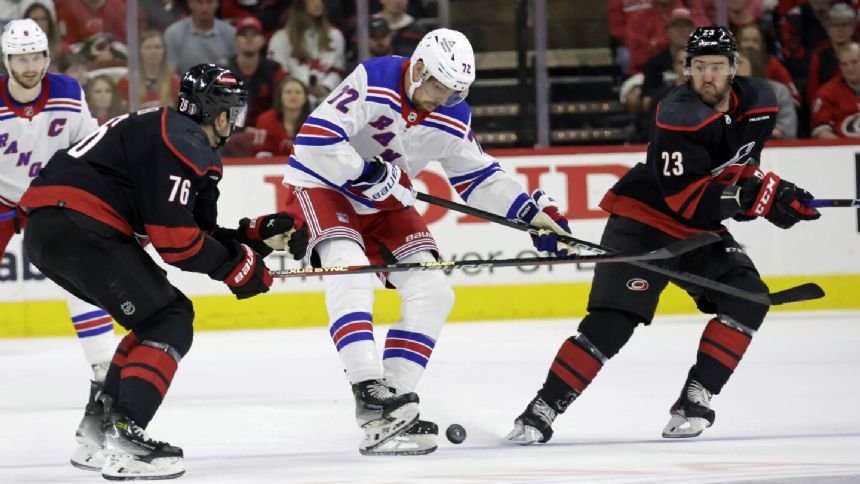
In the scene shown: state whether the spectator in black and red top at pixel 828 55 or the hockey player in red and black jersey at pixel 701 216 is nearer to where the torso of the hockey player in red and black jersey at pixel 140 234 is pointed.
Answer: the hockey player in red and black jersey

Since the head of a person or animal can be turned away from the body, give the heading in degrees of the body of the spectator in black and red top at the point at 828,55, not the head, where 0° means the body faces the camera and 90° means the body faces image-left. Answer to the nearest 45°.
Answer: approximately 0°

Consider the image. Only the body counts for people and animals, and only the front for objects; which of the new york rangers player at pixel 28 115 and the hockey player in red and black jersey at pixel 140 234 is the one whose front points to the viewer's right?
the hockey player in red and black jersey

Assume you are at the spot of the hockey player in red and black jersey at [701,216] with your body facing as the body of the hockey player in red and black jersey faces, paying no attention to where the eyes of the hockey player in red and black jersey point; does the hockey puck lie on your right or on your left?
on your right

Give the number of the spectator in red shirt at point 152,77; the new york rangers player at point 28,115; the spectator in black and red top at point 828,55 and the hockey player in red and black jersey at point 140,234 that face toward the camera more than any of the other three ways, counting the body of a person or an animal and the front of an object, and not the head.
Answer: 3

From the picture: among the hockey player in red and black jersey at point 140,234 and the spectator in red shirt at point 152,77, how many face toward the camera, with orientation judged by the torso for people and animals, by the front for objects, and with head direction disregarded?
1

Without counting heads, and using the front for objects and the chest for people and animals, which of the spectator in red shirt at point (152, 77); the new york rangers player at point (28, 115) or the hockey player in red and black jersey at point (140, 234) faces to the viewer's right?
the hockey player in red and black jersey
